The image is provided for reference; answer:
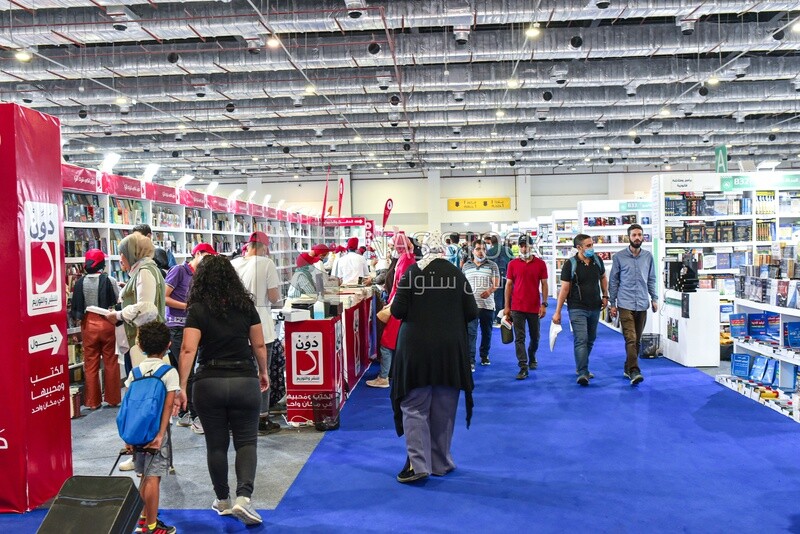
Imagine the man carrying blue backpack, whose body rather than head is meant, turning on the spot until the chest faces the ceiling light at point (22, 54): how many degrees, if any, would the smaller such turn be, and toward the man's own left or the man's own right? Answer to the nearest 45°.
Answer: approximately 90° to the man's own right

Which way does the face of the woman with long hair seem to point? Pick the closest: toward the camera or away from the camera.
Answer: away from the camera

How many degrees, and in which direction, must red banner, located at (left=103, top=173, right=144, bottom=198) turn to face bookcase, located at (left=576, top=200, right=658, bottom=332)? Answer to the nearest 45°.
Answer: approximately 45° to its left

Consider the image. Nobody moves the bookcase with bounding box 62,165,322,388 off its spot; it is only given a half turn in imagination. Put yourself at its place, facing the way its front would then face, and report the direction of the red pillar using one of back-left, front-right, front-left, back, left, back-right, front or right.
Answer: back-left

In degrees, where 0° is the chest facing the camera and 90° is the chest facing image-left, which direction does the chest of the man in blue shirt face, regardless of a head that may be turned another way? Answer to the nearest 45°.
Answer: approximately 0°

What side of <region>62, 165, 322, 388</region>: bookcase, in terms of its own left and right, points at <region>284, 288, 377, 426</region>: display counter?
front

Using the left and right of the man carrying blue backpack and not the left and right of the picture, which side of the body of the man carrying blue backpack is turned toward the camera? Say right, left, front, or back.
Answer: front

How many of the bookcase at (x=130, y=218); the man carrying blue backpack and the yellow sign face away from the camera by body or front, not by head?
0

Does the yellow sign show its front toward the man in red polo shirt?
yes

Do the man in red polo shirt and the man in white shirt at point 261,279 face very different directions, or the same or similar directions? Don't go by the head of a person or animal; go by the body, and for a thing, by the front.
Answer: very different directions

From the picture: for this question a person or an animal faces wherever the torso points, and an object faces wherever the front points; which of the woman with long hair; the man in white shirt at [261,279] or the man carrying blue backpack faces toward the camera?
the man carrying blue backpack

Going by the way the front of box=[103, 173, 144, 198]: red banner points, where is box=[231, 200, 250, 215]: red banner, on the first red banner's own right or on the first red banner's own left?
on the first red banner's own left

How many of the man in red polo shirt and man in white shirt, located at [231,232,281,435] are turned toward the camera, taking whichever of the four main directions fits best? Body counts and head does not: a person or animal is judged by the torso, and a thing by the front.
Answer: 1

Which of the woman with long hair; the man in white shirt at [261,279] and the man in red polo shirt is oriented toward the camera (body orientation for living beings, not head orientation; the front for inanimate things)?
the man in red polo shirt

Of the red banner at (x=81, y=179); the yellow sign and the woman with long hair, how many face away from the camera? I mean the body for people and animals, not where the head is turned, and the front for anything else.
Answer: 1

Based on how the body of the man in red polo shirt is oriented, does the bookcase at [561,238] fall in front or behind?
behind
